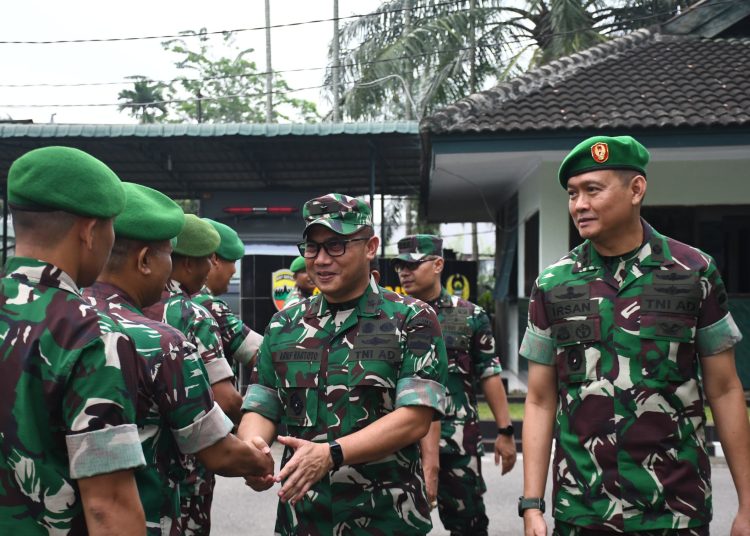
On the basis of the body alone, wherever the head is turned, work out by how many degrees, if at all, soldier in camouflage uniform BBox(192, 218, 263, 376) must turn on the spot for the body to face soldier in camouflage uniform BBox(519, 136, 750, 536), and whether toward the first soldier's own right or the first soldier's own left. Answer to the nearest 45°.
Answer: approximately 45° to the first soldier's own right

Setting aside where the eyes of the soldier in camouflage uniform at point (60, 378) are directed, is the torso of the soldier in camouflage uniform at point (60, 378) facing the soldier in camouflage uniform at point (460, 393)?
yes

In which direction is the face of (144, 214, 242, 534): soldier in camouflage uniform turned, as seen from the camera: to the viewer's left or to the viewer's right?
to the viewer's right

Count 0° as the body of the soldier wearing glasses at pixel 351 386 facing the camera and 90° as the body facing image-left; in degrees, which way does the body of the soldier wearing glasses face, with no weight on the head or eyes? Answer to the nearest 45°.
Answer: approximately 45°

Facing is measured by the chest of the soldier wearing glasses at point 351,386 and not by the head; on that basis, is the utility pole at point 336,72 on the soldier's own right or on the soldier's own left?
on the soldier's own right

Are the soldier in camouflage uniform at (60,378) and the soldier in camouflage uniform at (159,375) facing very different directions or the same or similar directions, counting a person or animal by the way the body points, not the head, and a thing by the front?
same or similar directions

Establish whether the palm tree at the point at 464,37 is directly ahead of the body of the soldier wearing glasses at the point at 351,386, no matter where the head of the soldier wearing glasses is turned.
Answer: no

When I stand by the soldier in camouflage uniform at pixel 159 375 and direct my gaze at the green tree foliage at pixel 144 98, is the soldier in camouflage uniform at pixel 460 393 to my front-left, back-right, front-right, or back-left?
front-right

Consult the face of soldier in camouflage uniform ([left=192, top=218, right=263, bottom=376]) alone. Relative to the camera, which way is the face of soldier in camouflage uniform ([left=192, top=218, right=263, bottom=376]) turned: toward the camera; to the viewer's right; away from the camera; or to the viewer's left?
to the viewer's right

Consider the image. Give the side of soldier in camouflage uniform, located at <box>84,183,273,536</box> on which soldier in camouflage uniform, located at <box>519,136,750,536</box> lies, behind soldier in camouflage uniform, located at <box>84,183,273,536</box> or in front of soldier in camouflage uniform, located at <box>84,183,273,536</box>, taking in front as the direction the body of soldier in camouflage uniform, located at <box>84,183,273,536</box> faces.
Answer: in front

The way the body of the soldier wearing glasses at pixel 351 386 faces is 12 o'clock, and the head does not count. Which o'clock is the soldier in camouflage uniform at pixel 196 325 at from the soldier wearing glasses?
The soldier in camouflage uniform is roughly at 3 o'clock from the soldier wearing glasses.

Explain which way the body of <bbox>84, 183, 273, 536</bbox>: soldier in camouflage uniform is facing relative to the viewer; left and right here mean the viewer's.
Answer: facing away from the viewer and to the right of the viewer

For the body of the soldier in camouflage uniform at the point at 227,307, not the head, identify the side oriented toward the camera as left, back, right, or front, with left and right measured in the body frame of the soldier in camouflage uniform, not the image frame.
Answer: right

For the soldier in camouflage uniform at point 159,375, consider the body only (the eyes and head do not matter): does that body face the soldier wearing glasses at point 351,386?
yes

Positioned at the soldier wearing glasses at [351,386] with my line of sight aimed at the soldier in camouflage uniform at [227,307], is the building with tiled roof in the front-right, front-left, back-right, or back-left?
front-right

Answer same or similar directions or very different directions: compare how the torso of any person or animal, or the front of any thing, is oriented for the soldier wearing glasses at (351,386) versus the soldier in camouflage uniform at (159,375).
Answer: very different directions

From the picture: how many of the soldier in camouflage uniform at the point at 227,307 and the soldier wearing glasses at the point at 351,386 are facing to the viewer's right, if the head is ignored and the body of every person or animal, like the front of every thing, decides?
1

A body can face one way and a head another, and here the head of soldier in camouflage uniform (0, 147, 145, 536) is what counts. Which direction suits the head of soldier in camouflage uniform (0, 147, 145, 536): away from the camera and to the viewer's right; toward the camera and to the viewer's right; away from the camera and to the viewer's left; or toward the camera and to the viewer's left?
away from the camera and to the viewer's right

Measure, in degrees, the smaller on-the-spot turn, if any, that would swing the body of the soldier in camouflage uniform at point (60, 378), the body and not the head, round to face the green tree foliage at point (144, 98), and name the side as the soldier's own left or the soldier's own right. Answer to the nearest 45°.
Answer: approximately 45° to the soldier's own left

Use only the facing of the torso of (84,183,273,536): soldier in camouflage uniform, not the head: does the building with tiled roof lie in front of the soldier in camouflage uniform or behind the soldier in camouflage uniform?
in front
